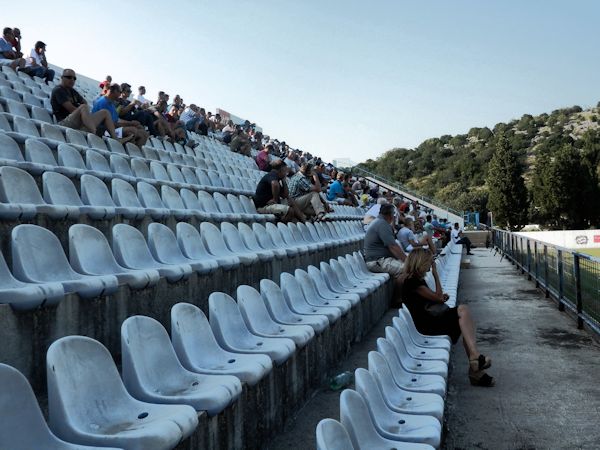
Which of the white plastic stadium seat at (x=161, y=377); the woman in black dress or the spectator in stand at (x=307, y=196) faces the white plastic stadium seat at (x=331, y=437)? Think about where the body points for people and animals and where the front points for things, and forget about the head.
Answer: the white plastic stadium seat at (x=161, y=377)

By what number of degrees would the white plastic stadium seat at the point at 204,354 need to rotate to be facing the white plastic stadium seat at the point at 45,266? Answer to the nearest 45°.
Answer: approximately 135° to its right

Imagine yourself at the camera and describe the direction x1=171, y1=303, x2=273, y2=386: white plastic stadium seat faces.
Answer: facing the viewer and to the right of the viewer

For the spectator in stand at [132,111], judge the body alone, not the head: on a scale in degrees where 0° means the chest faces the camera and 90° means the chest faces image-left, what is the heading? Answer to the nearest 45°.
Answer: approximately 270°

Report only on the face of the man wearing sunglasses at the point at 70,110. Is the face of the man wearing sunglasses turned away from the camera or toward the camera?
toward the camera

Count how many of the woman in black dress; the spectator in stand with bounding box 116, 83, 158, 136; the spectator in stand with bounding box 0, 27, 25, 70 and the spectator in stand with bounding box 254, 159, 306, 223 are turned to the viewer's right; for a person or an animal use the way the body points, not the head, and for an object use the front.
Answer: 4

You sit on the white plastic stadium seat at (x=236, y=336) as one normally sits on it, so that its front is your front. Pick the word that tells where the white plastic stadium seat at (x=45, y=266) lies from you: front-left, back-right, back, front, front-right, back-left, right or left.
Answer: back-right

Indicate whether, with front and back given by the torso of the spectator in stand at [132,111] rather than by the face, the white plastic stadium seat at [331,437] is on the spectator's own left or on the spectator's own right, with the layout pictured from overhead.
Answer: on the spectator's own right

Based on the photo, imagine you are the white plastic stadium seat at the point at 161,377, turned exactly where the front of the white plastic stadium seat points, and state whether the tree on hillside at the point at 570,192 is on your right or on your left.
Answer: on your left

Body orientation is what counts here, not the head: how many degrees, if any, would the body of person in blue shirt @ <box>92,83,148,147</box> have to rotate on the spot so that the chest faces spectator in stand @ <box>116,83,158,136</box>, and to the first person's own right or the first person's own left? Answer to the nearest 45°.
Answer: approximately 135° to the first person's own left

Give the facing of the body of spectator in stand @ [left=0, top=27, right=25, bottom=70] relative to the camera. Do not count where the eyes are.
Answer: to the viewer's right
